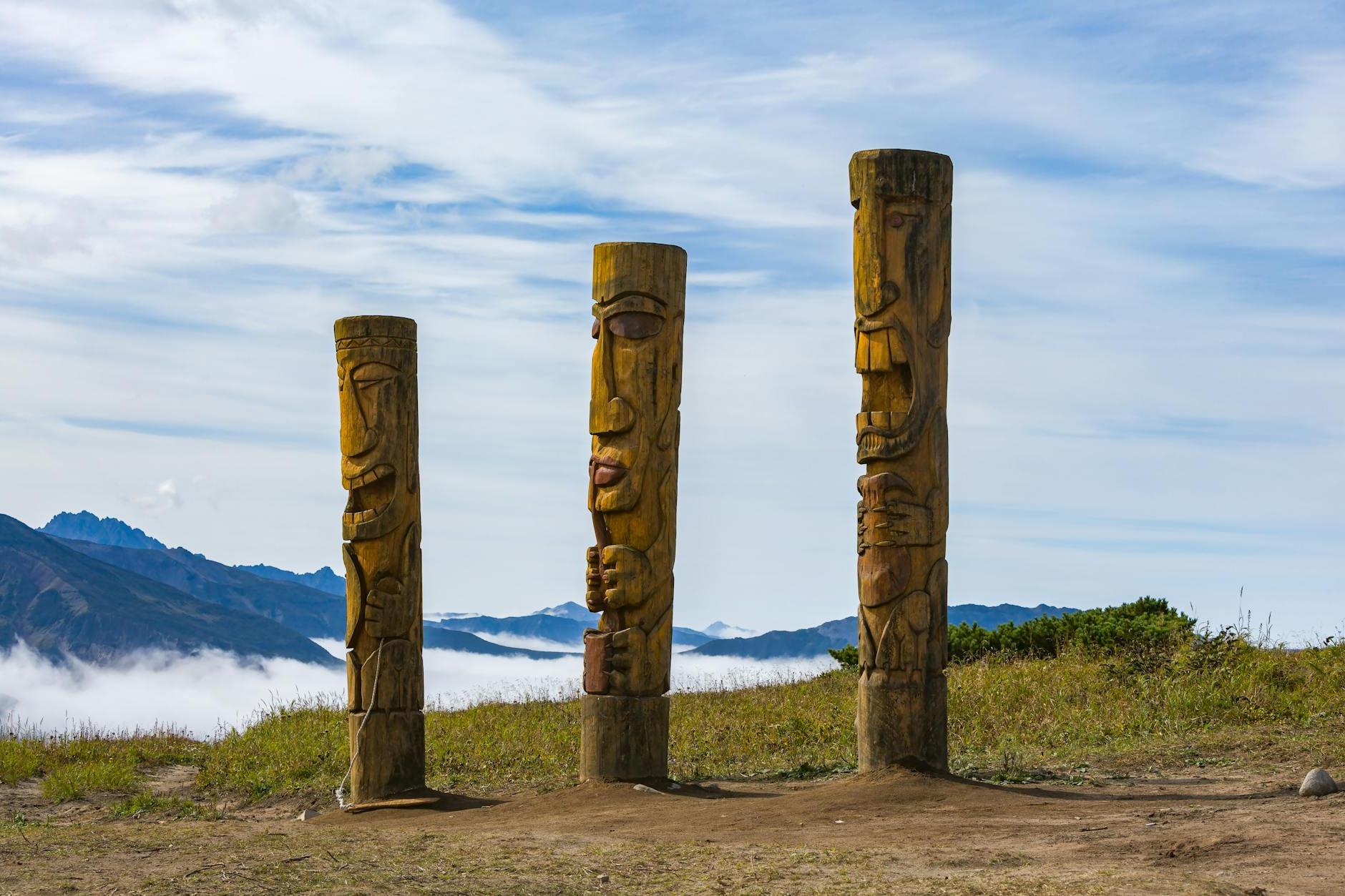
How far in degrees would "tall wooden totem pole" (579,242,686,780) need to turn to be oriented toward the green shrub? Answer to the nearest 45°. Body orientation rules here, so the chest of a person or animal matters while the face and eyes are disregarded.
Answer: approximately 180°

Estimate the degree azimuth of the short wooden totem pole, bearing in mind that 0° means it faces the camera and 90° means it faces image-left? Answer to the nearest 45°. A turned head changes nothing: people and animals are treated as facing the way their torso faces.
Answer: approximately 45°

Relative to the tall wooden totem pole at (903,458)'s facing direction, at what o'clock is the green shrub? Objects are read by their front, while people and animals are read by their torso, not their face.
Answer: The green shrub is roughly at 5 o'clock from the tall wooden totem pole.

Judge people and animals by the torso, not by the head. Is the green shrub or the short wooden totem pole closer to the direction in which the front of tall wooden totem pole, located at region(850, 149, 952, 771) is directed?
the short wooden totem pole

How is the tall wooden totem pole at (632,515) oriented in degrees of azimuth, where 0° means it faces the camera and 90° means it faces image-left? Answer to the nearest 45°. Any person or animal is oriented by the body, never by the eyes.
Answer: approximately 45°

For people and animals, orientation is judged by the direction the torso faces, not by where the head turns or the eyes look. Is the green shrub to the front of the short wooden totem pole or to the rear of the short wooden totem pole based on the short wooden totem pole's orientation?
to the rear

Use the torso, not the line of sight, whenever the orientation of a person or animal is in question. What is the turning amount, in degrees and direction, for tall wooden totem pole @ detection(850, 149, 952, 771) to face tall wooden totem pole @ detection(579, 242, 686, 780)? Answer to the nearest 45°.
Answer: approximately 45° to its right

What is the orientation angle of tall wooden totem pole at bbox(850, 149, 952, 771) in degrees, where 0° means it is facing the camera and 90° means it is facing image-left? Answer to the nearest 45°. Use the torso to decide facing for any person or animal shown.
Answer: approximately 45°
